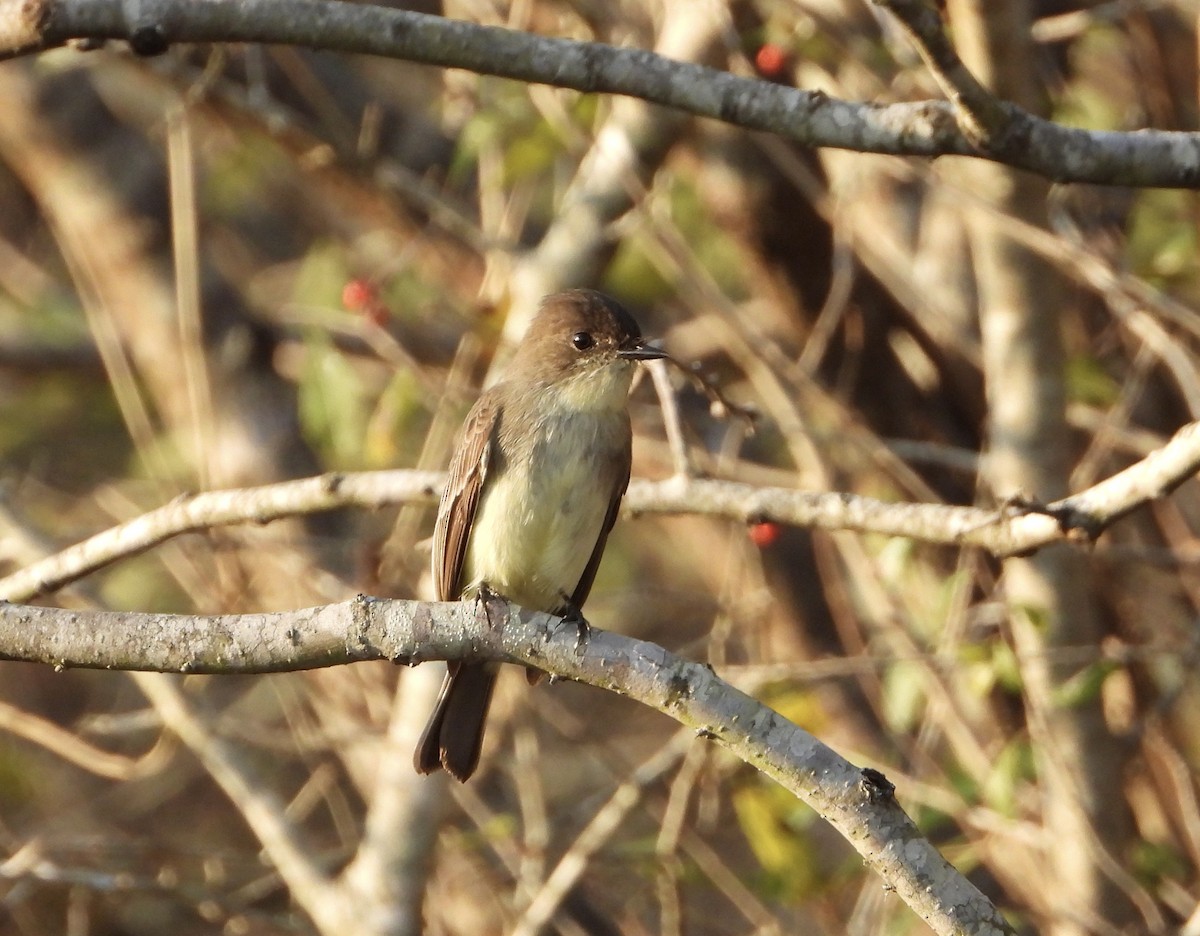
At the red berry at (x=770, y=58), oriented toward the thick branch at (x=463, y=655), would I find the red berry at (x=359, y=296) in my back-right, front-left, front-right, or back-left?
front-right

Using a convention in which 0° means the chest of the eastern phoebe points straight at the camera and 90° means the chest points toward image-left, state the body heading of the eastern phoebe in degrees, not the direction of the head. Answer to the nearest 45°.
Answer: approximately 315°

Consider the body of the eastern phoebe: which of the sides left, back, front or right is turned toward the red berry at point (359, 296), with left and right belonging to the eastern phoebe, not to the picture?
back

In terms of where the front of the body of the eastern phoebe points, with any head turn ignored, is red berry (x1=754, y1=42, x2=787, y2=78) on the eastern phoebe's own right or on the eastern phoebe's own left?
on the eastern phoebe's own left
